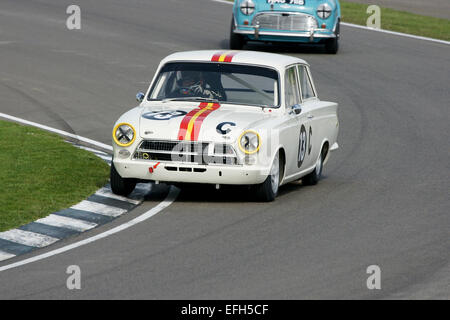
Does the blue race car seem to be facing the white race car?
yes

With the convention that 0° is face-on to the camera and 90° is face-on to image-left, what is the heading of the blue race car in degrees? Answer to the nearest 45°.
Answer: approximately 0°
